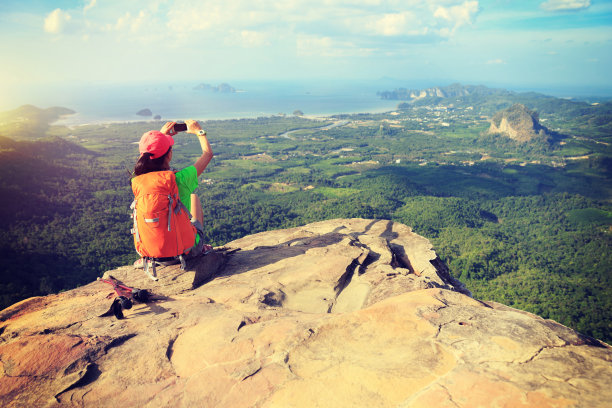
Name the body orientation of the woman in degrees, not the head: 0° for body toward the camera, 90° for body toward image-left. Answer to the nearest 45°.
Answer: approximately 225°
